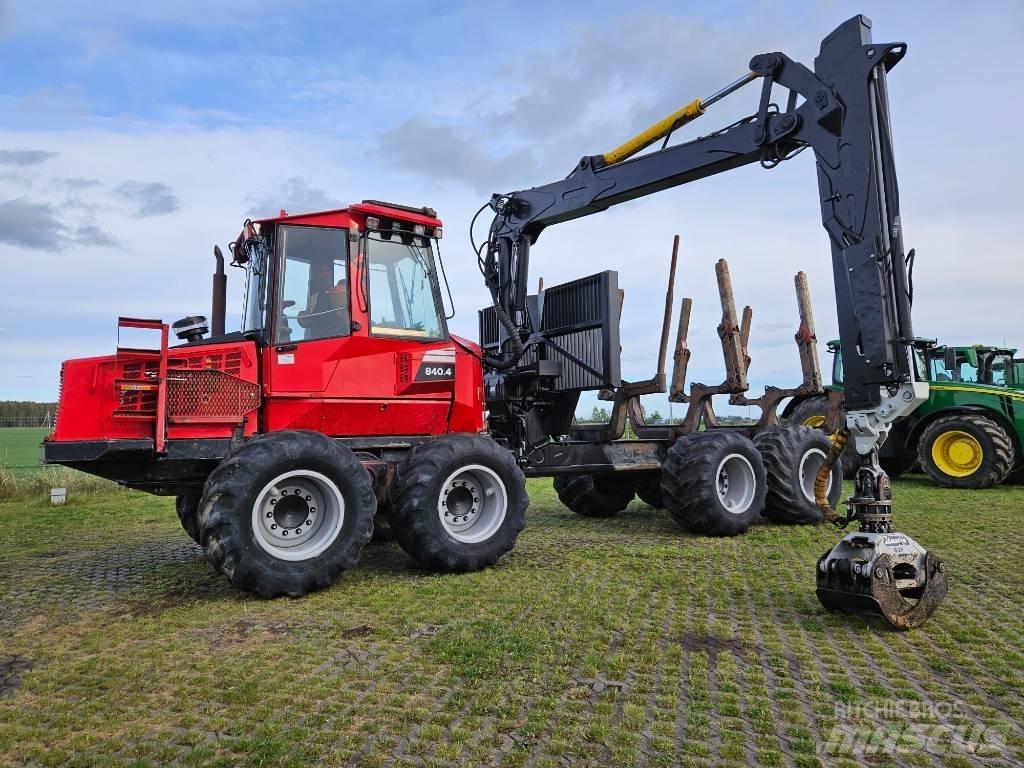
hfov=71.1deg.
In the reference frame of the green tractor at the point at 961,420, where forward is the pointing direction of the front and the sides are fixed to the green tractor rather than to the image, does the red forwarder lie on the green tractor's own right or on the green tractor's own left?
on the green tractor's own right

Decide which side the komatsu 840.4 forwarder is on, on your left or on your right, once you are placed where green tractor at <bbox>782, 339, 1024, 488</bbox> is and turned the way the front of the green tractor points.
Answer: on your right
